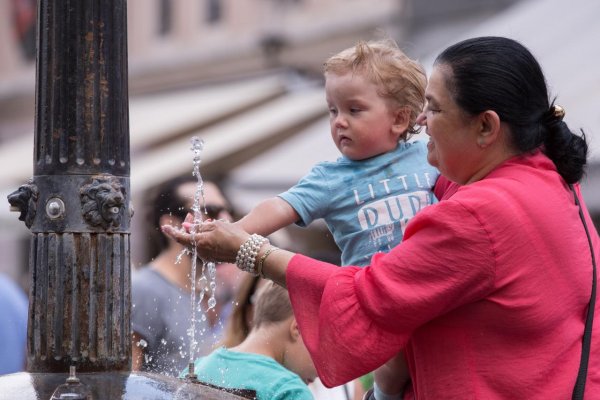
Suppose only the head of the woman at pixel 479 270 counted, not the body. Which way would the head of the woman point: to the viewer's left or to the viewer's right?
to the viewer's left

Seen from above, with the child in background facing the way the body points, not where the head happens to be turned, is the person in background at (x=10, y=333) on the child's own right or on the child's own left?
on the child's own left

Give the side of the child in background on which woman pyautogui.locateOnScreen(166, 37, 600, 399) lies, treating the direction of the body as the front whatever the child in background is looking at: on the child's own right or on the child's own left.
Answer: on the child's own right

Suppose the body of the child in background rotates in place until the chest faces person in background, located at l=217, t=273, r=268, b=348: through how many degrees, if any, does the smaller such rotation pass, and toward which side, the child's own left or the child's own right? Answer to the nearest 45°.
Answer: approximately 45° to the child's own left

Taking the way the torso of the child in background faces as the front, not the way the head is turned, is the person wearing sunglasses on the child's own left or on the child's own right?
on the child's own left

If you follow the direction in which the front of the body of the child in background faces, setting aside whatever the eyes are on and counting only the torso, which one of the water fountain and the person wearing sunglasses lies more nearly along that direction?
the person wearing sunglasses
